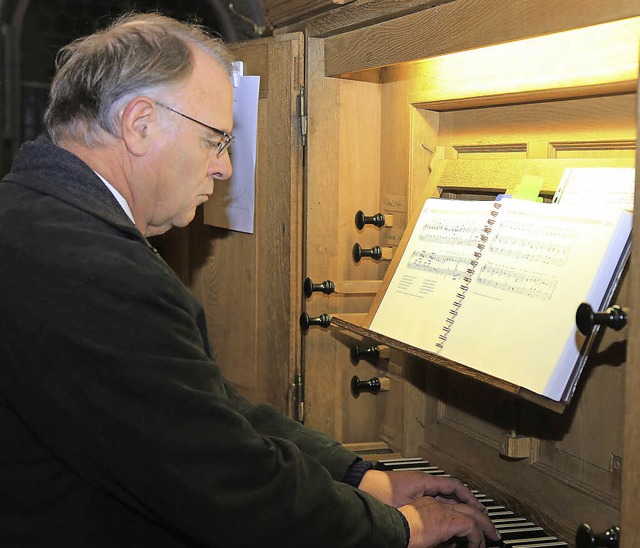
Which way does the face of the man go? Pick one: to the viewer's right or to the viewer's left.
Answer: to the viewer's right

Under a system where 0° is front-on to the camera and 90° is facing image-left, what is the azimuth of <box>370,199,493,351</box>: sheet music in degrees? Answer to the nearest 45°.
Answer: approximately 45°
